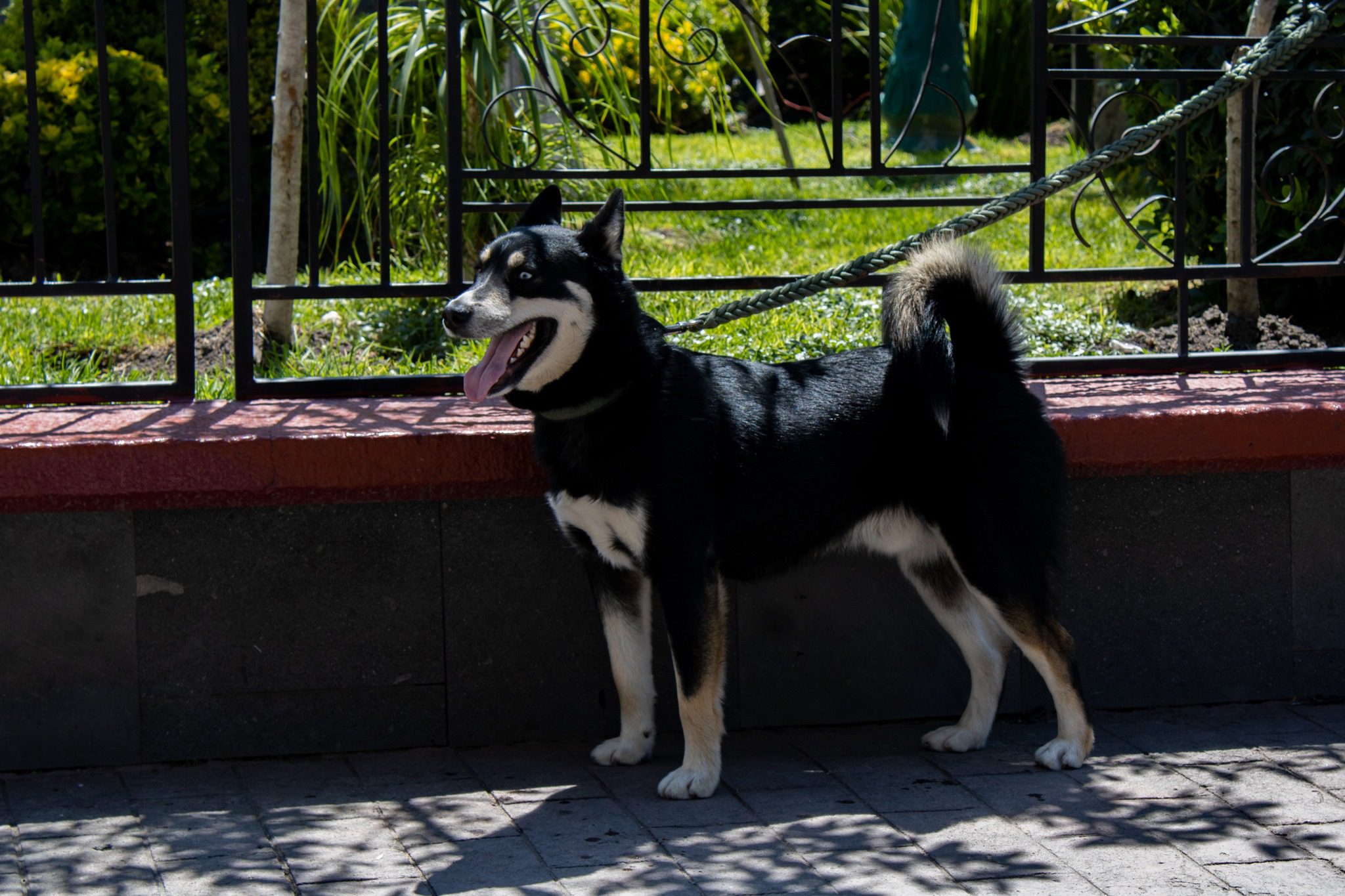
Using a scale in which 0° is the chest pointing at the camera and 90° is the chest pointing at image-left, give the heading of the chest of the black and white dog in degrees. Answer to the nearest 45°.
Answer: approximately 90°

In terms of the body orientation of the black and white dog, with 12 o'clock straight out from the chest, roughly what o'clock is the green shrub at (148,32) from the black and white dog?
The green shrub is roughly at 2 o'clock from the black and white dog.

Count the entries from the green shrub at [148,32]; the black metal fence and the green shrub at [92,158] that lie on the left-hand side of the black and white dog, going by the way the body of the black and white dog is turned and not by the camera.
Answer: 0

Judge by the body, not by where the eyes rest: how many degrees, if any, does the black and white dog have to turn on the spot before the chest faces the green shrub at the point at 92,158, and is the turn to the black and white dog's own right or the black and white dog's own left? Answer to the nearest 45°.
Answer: approximately 45° to the black and white dog's own right
